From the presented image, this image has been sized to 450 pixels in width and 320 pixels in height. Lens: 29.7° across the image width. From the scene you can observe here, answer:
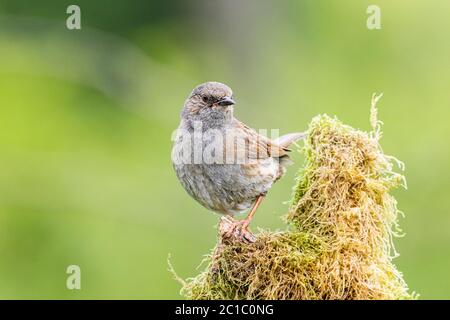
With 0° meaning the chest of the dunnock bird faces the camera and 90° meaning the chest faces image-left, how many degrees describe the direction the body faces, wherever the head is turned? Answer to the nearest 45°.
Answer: approximately 45°
